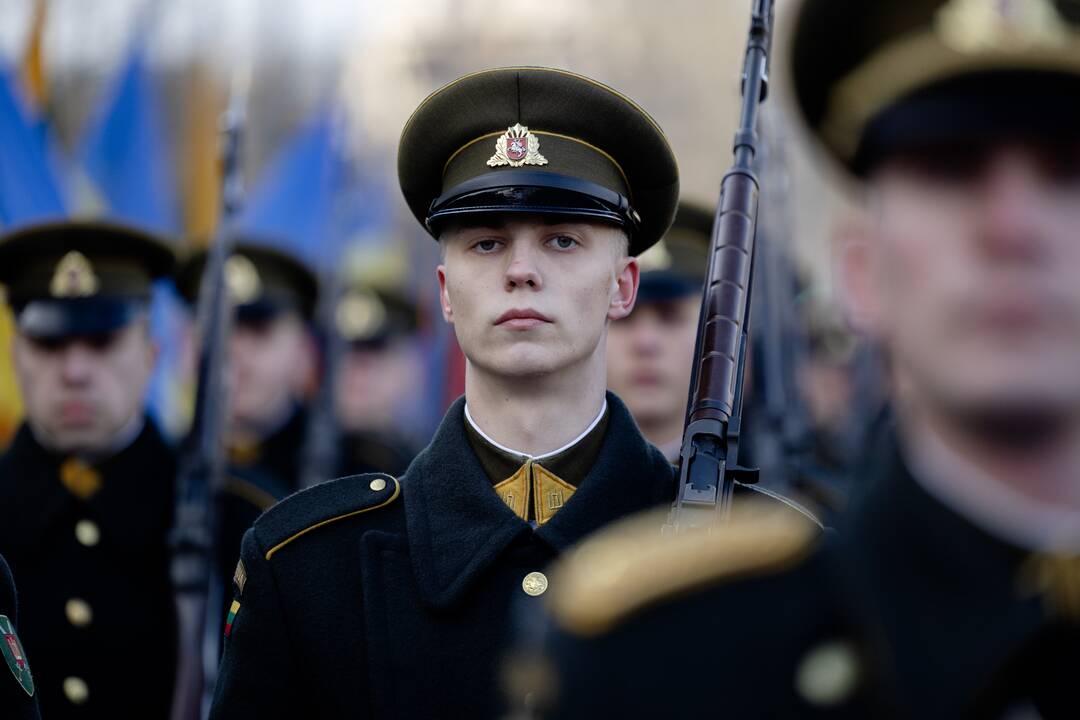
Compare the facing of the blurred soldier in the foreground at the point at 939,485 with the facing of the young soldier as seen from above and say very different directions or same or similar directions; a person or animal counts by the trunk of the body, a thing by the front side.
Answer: same or similar directions

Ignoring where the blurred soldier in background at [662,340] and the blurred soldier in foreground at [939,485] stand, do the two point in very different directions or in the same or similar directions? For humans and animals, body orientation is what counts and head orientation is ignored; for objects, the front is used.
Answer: same or similar directions

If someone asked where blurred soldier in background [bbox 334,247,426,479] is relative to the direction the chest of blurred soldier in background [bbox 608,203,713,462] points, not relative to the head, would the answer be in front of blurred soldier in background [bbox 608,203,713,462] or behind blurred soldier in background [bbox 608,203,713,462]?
behind

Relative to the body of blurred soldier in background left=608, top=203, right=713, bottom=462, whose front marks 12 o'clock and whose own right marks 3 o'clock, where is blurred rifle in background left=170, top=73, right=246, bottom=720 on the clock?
The blurred rifle in background is roughly at 3 o'clock from the blurred soldier in background.

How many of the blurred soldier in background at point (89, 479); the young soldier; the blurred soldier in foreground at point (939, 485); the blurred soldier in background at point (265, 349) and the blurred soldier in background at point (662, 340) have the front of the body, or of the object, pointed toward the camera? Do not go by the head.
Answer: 5

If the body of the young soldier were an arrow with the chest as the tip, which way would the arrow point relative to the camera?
toward the camera

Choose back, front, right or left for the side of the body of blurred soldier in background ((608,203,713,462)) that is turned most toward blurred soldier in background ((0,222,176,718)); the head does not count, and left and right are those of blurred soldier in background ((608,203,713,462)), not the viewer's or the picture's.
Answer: right

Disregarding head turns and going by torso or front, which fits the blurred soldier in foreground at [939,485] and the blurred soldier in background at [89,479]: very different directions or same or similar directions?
same or similar directions

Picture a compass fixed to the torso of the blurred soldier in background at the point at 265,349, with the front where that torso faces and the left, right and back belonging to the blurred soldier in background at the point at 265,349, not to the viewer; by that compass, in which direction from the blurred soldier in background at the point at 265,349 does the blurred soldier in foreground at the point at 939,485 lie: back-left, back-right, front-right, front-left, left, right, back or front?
front

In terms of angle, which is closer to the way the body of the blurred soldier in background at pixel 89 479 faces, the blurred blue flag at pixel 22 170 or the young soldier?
the young soldier

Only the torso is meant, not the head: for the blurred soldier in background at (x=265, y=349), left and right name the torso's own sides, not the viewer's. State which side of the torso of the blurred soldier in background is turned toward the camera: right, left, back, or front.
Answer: front

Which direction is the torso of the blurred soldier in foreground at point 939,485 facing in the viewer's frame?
toward the camera

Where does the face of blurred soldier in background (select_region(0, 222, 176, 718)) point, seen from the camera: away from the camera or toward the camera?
toward the camera
